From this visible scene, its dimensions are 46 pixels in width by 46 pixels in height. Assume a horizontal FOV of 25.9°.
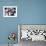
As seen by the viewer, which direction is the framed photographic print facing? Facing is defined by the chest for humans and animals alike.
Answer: toward the camera
